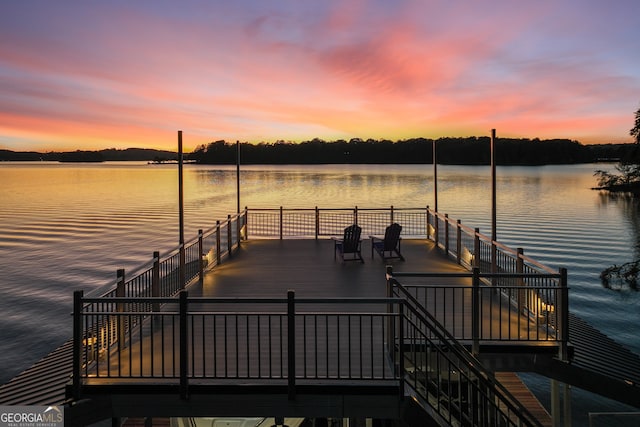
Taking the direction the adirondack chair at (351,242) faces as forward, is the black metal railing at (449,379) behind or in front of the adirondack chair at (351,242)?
behind

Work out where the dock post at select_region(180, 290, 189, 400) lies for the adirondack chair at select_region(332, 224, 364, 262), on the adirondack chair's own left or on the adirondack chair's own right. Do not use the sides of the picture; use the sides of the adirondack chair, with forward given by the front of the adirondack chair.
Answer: on the adirondack chair's own left

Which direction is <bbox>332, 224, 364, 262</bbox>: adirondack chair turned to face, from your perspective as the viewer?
facing away from the viewer and to the left of the viewer

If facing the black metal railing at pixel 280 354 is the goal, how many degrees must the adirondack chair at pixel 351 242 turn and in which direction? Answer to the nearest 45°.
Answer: approximately 135° to its left

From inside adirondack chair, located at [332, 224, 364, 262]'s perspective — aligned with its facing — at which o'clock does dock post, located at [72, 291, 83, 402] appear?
The dock post is roughly at 8 o'clock from the adirondack chair.

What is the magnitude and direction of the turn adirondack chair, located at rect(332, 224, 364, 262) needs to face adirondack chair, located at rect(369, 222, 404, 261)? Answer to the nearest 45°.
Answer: approximately 135° to its right
